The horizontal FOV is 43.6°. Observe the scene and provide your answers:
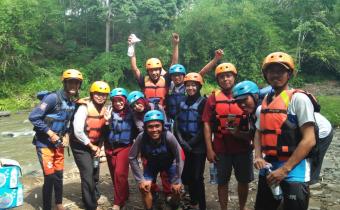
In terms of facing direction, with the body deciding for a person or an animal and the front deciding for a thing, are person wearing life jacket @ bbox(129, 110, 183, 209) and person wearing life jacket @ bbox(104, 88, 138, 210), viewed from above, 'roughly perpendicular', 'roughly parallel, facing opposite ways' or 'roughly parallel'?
roughly parallel

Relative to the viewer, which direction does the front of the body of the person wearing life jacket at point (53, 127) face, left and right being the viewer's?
facing the viewer and to the right of the viewer

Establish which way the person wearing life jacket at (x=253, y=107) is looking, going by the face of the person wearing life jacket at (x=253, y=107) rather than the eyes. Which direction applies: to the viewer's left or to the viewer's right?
to the viewer's left

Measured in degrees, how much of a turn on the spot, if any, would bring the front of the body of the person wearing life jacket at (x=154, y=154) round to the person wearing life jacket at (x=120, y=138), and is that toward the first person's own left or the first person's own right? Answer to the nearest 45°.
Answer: approximately 135° to the first person's own right

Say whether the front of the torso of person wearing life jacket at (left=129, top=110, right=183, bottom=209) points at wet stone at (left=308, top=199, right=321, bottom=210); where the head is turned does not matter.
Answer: no

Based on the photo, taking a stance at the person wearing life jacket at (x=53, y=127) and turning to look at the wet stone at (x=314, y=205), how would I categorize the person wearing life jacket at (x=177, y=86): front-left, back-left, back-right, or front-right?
front-left

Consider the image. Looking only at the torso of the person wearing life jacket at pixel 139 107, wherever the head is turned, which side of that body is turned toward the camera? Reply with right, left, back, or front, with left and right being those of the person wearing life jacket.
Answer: front

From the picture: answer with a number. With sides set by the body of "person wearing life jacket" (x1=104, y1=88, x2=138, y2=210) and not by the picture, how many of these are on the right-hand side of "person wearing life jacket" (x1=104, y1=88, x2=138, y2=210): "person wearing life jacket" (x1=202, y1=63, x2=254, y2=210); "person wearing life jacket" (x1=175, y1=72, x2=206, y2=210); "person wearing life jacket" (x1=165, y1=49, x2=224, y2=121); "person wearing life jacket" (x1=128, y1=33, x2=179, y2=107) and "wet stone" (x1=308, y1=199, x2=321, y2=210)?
0

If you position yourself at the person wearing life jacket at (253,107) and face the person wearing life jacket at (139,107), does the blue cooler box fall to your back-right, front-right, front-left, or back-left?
front-left

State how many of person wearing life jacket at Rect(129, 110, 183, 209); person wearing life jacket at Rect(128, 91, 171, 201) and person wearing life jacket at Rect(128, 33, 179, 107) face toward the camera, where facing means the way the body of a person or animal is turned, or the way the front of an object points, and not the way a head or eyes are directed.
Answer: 3

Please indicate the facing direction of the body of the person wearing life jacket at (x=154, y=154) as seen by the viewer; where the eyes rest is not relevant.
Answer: toward the camera

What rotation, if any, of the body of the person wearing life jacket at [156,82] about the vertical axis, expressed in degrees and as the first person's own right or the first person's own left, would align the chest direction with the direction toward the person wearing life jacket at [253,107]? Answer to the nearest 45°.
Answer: approximately 45° to the first person's own left

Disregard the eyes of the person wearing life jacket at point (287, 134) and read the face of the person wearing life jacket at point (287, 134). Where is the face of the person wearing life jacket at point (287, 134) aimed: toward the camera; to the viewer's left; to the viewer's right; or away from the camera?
toward the camera

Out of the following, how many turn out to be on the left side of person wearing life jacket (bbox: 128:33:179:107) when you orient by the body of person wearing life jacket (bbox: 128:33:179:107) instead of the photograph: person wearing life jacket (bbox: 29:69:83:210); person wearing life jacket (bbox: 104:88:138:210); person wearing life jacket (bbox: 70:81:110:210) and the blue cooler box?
0

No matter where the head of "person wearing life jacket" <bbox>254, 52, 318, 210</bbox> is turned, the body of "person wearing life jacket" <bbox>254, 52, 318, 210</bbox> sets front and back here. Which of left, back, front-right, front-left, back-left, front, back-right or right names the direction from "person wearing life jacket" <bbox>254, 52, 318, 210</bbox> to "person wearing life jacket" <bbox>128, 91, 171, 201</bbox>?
right
